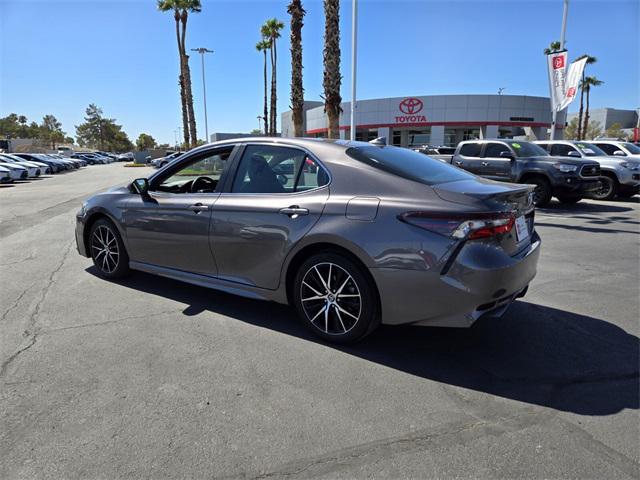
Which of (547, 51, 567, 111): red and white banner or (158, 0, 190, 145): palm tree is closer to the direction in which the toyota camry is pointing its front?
the palm tree

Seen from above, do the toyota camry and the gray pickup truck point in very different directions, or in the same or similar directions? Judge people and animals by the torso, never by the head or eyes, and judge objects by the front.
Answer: very different directions

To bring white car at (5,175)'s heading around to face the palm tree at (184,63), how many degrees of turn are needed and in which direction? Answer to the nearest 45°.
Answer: approximately 90° to its left

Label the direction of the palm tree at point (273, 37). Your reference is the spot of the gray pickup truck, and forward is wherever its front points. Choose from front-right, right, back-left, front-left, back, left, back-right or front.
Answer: back

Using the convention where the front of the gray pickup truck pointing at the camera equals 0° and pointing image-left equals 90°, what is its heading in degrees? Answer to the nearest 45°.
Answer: approximately 315°

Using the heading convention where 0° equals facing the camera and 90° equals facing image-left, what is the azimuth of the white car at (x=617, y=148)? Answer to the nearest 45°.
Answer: approximately 315°

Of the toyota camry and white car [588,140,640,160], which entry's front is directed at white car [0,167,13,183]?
the toyota camry

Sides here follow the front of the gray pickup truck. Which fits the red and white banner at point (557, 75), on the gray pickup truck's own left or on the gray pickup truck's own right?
on the gray pickup truck's own left

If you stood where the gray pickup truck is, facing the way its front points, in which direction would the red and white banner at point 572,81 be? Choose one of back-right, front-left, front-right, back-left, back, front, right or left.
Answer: back-left

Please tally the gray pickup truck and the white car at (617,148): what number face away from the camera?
0

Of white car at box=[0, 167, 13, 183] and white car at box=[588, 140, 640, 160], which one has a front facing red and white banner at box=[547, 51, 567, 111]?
white car at box=[0, 167, 13, 183]

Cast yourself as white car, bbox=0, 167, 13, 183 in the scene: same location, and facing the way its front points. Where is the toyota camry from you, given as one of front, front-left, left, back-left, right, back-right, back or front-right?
front-right

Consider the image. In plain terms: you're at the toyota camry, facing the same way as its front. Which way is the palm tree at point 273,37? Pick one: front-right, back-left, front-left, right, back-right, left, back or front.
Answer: front-right

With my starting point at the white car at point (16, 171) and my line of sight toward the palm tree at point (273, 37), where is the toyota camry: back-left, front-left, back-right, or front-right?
back-right

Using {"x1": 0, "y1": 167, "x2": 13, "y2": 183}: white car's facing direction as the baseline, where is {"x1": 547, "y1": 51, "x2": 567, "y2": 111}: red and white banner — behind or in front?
in front

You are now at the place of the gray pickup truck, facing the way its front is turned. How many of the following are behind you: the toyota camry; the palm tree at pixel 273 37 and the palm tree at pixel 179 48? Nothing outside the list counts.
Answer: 2

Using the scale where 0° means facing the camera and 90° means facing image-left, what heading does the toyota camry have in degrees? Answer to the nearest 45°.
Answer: approximately 135°
